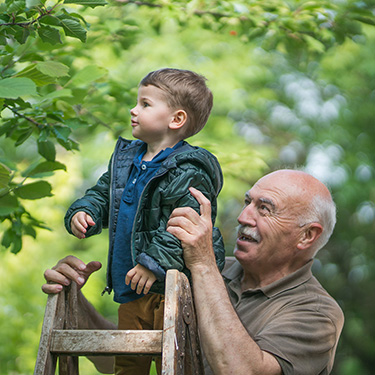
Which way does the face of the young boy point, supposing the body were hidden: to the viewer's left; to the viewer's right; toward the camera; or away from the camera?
to the viewer's left

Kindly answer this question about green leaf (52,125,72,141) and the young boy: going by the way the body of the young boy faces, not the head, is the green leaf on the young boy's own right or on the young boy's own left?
on the young boy's own right

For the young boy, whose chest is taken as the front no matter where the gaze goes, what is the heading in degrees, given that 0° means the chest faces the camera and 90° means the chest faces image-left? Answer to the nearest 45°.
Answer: approximately 45°

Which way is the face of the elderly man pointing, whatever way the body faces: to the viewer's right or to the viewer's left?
to the viewer's left
